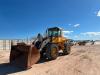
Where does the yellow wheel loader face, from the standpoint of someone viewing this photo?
facing the viewer and to the left of the viewer
